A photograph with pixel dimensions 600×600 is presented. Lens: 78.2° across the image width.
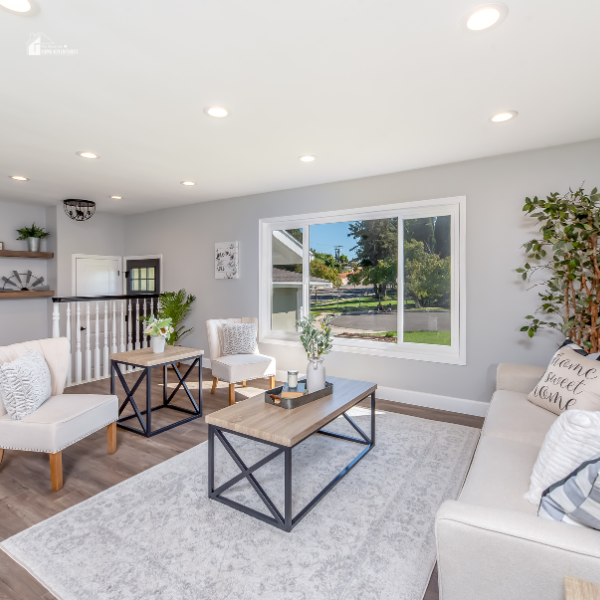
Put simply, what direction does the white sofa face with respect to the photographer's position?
facing to the left of the viewer

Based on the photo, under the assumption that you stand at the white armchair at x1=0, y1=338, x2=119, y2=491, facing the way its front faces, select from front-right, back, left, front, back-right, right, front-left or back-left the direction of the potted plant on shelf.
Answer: back-left

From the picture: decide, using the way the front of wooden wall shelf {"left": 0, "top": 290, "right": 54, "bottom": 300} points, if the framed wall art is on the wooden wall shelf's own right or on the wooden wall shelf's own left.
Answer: on the wooden wall shelf's own left

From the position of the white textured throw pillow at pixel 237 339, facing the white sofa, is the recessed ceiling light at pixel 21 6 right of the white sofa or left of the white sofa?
right

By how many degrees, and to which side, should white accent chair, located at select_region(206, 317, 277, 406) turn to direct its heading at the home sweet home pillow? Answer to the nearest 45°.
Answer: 0° — it already faces it
